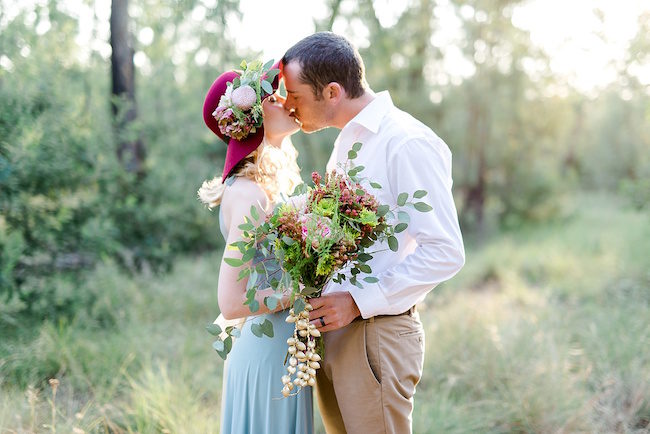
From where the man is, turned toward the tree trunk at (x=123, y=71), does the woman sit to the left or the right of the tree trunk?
left

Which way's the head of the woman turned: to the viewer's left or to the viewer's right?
to the viewer's right

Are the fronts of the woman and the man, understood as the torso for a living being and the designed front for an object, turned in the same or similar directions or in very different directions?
very different directions

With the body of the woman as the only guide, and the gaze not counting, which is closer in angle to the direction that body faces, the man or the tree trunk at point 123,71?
the man

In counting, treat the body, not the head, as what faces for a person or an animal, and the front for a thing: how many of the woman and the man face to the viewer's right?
1

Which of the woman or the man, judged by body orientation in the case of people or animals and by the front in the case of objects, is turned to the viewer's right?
the woman

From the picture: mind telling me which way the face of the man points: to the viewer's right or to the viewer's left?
to the viewer's left

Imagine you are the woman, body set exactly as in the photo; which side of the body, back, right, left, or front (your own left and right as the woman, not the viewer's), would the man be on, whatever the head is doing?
front

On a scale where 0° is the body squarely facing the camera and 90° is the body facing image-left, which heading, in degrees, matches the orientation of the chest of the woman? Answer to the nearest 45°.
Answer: approximately 270°

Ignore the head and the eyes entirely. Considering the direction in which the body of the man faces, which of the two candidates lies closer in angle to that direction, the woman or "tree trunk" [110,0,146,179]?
the woman

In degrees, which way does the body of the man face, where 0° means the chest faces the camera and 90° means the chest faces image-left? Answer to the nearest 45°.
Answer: approximately 90°

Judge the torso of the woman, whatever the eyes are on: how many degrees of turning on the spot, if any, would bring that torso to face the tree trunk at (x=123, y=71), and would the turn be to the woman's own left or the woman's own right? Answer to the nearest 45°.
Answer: approximately 90° to the woman's own left
